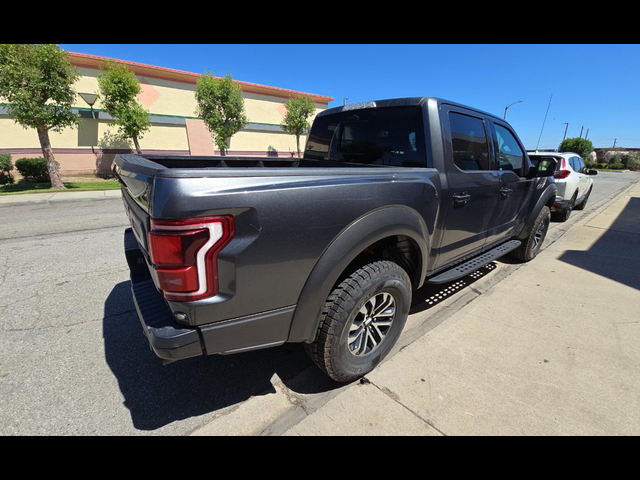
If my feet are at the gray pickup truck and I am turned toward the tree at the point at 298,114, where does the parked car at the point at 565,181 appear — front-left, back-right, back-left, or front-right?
front-right

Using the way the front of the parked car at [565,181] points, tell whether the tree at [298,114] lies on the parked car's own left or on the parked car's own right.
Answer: on the parked car's own left

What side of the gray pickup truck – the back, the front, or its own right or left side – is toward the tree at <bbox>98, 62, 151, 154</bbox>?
left

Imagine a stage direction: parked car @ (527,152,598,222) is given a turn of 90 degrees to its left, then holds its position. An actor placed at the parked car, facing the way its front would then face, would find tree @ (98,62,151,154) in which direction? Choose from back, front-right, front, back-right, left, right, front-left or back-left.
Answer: front-left

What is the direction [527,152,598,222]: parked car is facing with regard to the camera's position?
facing away from the viewer and to the right of the viewer

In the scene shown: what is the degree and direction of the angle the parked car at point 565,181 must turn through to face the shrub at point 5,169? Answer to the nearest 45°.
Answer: approximately 135° to its left

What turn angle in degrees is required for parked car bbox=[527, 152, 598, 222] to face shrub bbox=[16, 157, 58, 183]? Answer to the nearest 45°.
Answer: approximately 135° to its left

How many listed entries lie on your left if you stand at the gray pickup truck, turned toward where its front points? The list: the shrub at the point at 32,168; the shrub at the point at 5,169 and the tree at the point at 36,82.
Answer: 3

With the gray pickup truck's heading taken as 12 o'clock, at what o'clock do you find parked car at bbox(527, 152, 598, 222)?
The parked car is roughly at 12 o'clock from the gray pickup truck.

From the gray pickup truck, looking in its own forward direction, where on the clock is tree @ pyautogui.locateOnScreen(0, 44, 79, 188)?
The tree is roughly at 9 o'clock from the gray pickup truck.

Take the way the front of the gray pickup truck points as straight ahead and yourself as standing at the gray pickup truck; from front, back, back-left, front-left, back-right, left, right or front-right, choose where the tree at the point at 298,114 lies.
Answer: front-left

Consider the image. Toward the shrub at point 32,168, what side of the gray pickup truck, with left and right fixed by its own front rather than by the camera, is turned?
left

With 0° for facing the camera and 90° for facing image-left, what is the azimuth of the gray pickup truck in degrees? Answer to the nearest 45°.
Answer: approximately 225°

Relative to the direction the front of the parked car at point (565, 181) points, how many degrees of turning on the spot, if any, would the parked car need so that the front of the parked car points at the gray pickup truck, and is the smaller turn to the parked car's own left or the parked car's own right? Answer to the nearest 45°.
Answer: approximately 135° to the parked car's own right

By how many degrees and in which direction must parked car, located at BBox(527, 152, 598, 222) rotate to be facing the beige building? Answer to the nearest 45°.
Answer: approximately 135° to its left

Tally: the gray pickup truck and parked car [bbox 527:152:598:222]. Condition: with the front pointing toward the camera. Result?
0
